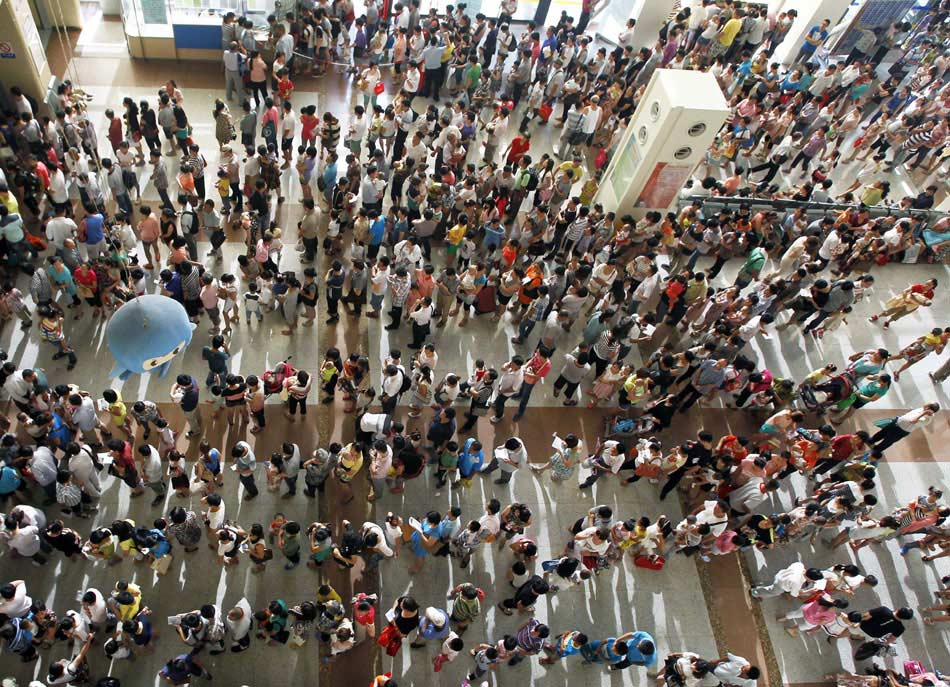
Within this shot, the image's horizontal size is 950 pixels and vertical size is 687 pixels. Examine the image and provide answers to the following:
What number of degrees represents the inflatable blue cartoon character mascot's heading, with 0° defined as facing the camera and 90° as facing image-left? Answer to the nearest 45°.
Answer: approximately 315°

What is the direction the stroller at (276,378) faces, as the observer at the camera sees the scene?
facing the viewer and to the left of the viewer

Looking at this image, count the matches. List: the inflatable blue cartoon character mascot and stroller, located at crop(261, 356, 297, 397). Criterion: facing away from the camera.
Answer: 0

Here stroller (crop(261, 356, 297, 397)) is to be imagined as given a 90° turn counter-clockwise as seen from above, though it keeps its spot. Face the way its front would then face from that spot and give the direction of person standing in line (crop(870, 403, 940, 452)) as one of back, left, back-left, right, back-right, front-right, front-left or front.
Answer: front-left

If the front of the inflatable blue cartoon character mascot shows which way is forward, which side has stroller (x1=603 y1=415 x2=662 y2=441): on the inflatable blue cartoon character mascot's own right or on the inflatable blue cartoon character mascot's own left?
on the inflatable blue cartoon character mascot's own left

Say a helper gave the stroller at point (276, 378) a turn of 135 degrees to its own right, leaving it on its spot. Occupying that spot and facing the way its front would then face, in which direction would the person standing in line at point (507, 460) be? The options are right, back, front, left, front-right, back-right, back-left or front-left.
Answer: right

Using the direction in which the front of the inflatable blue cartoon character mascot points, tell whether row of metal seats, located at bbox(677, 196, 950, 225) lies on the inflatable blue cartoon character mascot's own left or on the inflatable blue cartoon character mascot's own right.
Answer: on the inflatable blue cartoon character mascot's own left

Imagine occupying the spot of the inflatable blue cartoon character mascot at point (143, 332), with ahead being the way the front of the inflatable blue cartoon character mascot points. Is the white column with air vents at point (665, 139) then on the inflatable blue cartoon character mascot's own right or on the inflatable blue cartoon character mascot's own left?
on the inflatable blue cartoon character mascot's own left
